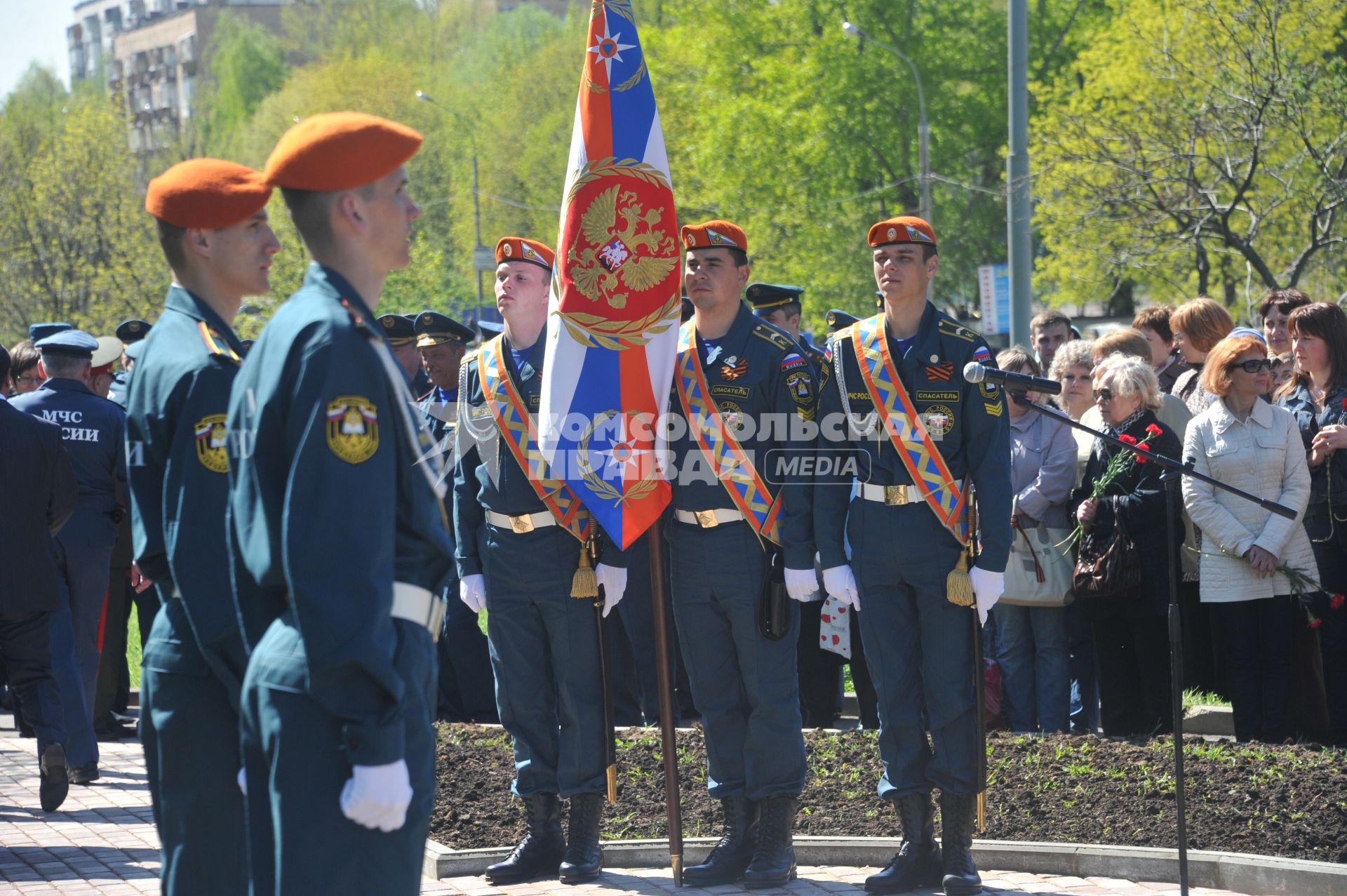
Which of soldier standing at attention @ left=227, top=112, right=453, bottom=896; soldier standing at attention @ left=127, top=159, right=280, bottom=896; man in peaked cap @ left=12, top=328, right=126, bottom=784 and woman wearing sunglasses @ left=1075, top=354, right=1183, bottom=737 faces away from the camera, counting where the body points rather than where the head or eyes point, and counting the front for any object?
the man in peaked cap

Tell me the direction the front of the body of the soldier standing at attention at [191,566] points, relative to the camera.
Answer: to the viewer's right

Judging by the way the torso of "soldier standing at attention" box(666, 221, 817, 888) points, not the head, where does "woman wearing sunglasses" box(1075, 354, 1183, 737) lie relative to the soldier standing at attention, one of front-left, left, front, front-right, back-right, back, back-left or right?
back

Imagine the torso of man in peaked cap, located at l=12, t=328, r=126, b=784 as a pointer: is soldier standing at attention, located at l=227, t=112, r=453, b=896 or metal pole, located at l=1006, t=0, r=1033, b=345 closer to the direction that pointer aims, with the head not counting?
the metal pole

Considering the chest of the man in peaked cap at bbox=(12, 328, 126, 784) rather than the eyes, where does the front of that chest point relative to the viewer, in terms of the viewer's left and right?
facing away from the viewer

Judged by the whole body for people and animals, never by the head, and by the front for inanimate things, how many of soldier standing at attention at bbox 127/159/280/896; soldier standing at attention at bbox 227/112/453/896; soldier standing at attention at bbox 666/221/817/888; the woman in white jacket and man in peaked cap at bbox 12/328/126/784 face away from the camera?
1

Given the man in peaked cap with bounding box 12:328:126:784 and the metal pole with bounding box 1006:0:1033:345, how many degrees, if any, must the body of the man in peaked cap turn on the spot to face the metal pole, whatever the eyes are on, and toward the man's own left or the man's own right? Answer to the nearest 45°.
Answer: approximately 45° to the man's own right

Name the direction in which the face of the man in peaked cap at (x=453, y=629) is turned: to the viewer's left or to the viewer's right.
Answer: to the viewer's left

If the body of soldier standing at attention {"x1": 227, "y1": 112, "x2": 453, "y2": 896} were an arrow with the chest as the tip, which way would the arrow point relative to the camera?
to the viewer's right

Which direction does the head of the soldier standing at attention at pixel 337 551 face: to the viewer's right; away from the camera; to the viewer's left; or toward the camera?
to the viewer's right

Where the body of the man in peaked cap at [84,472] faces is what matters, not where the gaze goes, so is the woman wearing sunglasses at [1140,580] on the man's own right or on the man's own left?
on the man's own right

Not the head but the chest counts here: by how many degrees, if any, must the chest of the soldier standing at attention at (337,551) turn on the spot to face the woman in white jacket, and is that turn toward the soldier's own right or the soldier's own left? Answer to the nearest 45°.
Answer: approximately 45° to the soldier's own left

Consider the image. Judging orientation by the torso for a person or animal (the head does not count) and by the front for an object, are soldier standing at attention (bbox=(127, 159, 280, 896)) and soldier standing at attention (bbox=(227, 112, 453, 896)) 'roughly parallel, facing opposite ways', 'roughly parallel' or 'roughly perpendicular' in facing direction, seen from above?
roughly parallel

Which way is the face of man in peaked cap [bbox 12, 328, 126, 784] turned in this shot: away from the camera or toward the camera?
away from the camera

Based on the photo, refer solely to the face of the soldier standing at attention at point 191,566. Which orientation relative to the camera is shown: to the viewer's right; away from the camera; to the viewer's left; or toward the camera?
to the viewer's right

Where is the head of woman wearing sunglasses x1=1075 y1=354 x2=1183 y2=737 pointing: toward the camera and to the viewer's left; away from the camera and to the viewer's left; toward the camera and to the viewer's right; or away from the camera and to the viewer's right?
toward the camera and to the viewer's left
